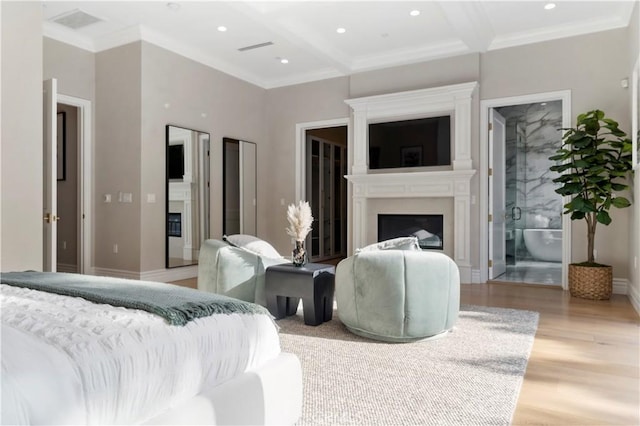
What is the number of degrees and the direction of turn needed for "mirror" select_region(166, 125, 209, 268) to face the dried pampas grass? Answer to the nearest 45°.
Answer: approximately 45° to its right

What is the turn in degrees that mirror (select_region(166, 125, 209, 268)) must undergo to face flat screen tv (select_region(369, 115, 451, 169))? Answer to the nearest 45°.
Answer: approximately 45° to its left

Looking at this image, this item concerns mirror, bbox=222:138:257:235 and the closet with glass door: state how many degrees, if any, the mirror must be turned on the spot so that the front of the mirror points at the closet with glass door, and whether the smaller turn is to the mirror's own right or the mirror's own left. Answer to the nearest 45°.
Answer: approximately 90° to the mirror's own left

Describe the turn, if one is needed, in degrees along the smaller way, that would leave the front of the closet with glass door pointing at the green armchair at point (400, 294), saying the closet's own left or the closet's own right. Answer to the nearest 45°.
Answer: approximately 45° to the closet's own right

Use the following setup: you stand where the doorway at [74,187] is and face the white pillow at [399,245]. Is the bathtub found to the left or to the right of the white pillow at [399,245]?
left

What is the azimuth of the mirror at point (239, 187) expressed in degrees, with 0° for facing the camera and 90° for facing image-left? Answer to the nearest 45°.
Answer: approximately 315°
